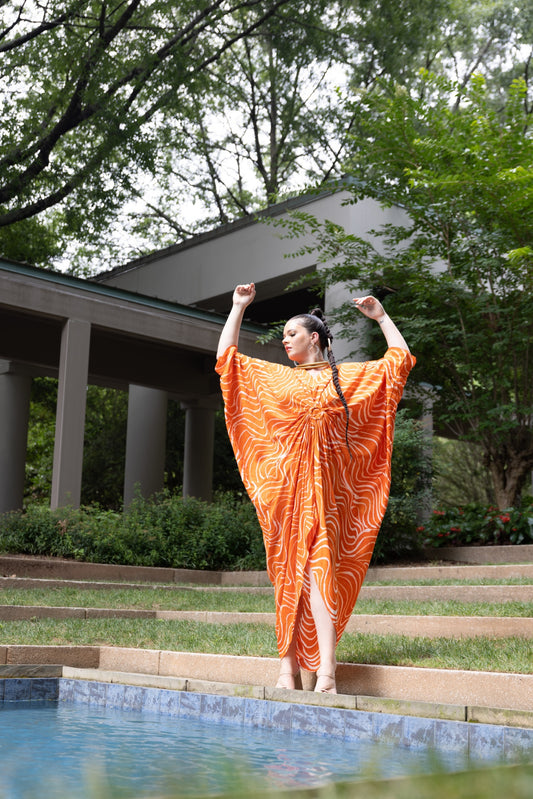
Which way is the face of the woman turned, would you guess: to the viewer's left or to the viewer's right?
to the viewer's left

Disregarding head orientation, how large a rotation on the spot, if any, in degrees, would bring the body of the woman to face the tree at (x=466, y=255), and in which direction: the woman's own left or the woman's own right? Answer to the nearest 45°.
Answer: approximately 180°

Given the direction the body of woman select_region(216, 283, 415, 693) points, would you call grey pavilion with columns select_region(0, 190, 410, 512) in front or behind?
behind

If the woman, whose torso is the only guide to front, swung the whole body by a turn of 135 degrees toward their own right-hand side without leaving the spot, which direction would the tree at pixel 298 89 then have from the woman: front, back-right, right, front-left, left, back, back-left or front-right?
front-right

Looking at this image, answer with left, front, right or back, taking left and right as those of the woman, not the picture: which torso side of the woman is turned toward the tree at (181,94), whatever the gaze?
back

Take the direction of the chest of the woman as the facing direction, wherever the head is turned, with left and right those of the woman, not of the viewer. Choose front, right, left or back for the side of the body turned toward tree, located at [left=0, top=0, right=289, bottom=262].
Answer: back

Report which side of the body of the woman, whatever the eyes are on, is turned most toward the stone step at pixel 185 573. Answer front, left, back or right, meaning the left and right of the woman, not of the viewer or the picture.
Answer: back

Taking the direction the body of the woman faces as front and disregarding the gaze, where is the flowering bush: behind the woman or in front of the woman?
behind

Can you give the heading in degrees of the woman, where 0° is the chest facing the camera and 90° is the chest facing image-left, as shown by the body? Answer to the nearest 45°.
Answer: approximately 0°

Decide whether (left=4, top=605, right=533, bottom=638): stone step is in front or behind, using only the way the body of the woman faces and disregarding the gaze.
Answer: behind
